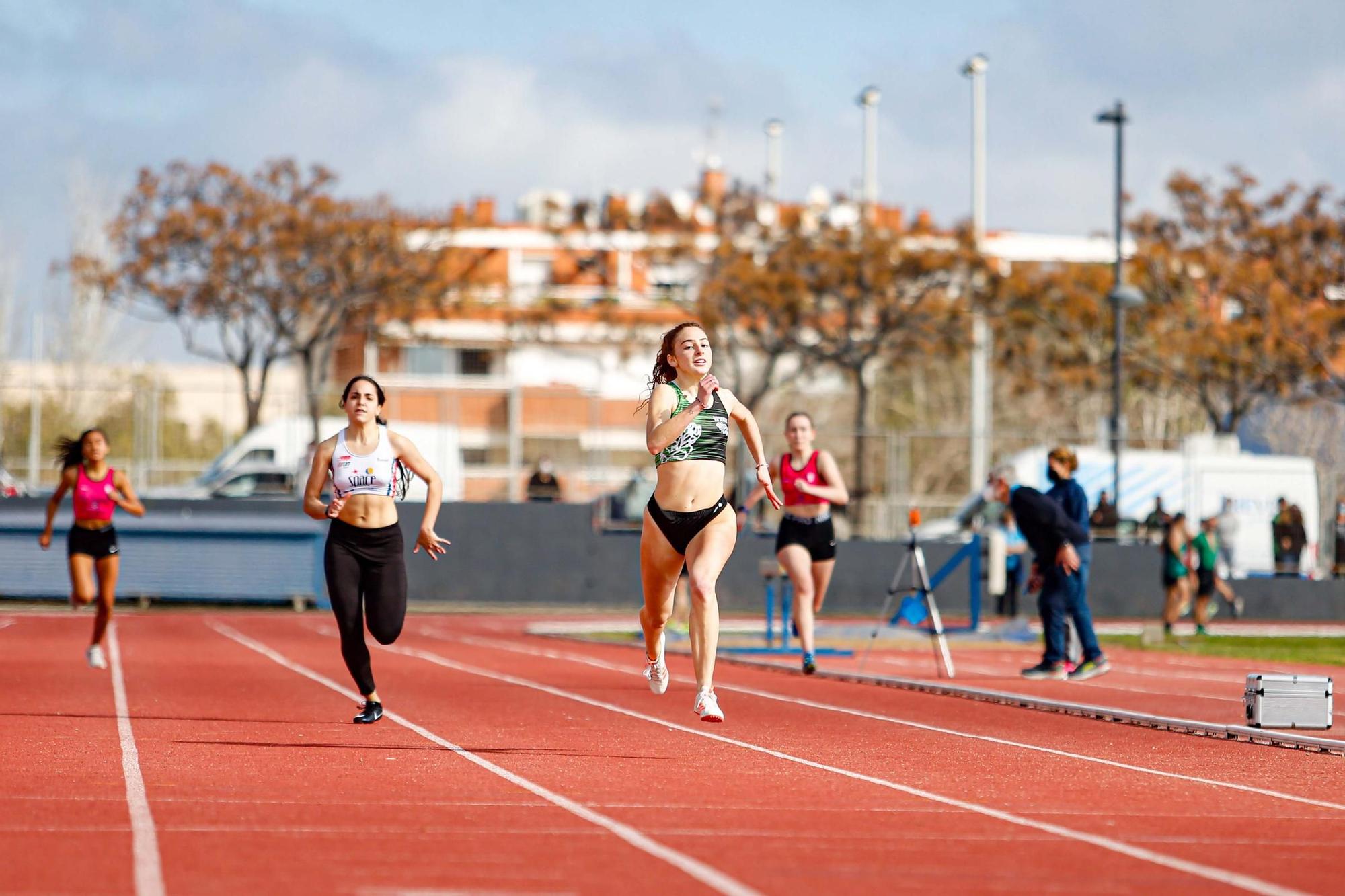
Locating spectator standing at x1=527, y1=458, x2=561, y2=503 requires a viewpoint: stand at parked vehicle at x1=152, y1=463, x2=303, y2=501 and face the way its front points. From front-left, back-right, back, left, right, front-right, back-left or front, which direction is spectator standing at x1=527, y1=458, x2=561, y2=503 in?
back

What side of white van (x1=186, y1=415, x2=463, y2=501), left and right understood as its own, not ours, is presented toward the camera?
left

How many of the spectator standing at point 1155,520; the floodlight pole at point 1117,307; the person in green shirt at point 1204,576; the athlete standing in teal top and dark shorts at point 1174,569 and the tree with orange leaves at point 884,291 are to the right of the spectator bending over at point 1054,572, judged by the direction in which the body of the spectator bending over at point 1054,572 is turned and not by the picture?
5

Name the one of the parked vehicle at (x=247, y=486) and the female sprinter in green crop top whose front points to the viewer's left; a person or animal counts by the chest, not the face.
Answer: the parked vehicle

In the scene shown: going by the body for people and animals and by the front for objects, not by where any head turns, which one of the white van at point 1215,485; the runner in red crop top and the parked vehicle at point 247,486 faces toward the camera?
the runner in red crop top

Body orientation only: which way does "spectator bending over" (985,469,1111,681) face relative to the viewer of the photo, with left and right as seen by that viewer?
facing to the left of the viewer

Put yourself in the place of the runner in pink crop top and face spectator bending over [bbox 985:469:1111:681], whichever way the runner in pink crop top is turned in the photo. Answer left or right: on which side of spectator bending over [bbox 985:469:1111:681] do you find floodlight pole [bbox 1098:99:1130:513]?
left

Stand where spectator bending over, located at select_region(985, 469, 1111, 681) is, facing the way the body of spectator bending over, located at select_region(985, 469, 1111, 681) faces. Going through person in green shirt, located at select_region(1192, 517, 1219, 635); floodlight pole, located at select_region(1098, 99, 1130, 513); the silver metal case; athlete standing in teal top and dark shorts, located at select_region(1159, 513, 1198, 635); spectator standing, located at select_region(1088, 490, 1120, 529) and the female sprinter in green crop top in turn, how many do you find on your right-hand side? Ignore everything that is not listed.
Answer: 4

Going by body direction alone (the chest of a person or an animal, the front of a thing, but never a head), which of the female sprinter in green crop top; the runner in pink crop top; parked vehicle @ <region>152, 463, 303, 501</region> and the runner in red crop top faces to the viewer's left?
the parked vehicle

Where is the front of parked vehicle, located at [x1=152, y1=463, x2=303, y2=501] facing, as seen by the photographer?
facing to the left of the viewer

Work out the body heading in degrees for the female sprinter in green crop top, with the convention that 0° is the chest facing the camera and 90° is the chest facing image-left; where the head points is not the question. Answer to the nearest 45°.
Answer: approximately 0°

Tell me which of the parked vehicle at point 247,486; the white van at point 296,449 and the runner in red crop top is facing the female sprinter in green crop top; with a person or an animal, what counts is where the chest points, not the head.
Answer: the runner in red crop top

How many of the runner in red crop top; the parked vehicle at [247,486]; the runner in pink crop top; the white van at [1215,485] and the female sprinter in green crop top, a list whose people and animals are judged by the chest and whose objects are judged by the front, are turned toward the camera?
3

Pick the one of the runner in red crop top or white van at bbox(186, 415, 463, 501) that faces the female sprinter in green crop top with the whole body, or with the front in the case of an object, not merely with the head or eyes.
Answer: the runner in red crop top

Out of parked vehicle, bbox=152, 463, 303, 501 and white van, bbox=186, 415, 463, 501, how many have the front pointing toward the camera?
0

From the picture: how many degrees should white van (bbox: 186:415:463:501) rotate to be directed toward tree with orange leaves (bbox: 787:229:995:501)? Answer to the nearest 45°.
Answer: approximately 135° to its right
